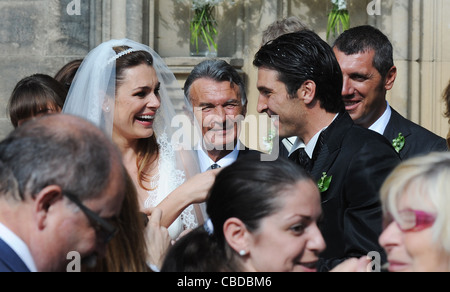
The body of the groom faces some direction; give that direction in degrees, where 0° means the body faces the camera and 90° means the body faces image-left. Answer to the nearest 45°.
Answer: approximately 90°

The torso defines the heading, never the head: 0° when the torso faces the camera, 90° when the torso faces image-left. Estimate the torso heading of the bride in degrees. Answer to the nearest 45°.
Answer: approximately 315°

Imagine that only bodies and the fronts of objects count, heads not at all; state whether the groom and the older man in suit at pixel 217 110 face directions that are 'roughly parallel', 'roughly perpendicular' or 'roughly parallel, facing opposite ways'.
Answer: roughly perpendicular

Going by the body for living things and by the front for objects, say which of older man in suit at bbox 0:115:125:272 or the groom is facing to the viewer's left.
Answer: the groom

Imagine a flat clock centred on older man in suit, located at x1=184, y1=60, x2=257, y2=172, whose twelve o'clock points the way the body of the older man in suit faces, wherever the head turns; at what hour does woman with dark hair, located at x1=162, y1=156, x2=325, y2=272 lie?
The woman with dark hair is roughly at 12 o'clock from the older man in suit.

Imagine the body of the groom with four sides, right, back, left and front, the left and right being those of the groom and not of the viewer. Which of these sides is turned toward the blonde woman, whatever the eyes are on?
left

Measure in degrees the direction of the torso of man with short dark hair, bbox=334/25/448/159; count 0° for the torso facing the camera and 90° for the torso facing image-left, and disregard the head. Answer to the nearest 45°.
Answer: approximately 45°
